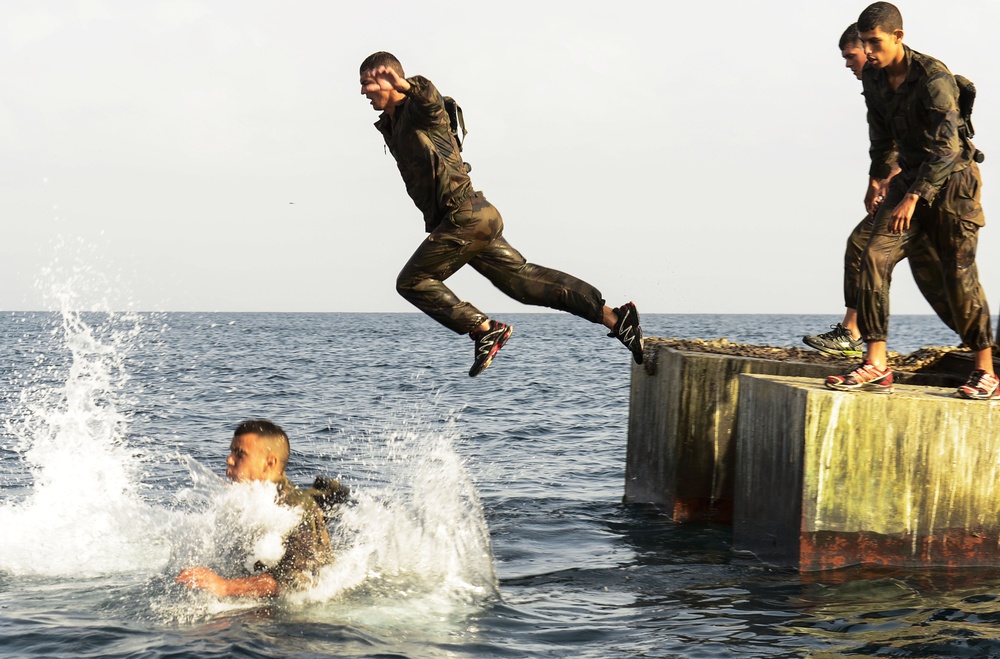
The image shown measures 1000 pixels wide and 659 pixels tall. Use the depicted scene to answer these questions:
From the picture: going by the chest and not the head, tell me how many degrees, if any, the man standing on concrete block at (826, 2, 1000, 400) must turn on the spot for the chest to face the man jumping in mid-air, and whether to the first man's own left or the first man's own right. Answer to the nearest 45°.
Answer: approximately 45° to the first man's own right

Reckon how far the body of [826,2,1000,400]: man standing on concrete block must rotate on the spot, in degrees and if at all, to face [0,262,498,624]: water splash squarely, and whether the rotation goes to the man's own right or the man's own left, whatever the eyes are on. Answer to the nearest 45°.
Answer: approximately 45° to the man's own right

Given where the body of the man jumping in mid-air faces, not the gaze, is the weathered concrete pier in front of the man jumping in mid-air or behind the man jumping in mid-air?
behind

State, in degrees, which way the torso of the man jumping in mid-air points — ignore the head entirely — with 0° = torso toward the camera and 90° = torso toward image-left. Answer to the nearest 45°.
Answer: approximately 90°

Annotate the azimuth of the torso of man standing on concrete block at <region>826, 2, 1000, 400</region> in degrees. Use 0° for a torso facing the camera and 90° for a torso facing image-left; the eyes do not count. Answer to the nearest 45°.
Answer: approximately 45°

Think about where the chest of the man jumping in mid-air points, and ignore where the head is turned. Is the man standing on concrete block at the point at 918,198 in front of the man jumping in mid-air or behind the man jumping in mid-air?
behind

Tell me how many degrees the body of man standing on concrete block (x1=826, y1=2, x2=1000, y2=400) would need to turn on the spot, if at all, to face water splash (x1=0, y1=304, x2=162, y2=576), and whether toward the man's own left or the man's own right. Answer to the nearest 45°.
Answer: approximately 45° to the man's own right

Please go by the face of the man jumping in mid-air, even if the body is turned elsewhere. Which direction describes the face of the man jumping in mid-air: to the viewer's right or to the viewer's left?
to the viewer's left
